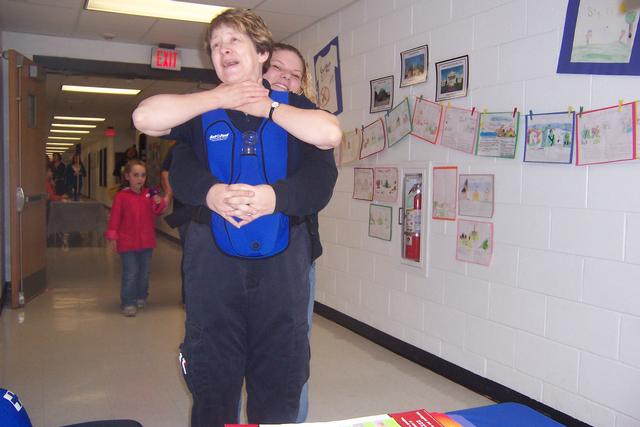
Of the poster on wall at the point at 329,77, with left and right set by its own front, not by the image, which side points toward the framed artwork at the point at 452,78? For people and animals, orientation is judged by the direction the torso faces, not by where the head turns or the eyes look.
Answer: left

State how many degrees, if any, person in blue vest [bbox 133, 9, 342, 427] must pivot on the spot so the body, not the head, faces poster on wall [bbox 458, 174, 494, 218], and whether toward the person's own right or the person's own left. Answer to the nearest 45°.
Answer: approximately 135° to the person's own left

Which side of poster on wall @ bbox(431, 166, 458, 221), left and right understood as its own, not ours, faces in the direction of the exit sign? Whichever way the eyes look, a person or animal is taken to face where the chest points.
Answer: right

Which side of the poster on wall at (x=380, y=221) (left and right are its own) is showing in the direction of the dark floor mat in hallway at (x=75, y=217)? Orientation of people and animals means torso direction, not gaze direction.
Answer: right

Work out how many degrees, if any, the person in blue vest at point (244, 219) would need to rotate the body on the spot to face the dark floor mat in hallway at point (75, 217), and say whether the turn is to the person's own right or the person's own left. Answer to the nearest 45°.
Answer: approximately 180°

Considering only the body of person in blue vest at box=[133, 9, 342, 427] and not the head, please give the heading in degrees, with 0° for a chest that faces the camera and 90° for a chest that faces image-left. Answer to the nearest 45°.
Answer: approximately 0°

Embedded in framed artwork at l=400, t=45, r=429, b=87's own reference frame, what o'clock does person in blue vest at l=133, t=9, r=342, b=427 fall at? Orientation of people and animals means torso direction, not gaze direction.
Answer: The person in blue vest is roughly at 11 o'clock from the framed artwork.

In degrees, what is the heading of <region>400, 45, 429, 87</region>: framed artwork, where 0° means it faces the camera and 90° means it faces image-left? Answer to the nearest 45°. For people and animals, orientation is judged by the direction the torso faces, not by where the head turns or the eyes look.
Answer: approximately 45°

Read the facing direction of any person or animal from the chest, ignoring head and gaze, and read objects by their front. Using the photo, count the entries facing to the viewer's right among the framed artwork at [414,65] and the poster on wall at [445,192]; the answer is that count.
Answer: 0
